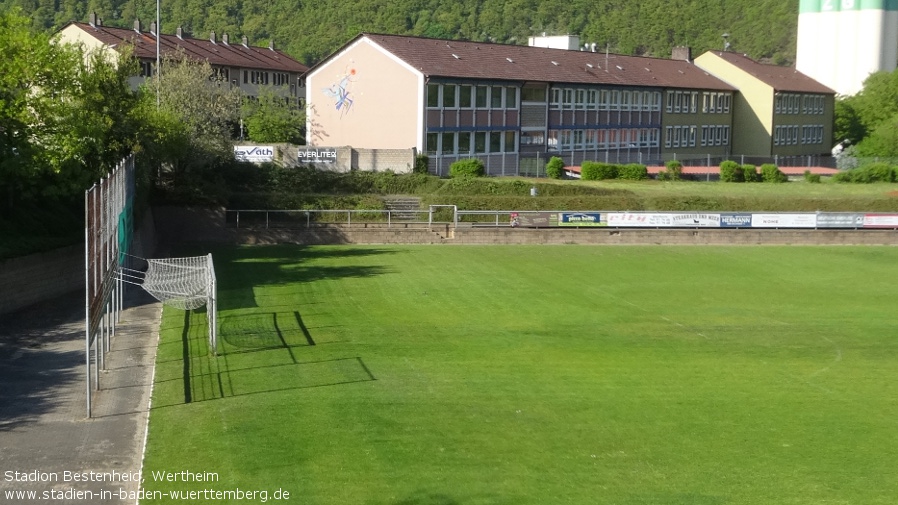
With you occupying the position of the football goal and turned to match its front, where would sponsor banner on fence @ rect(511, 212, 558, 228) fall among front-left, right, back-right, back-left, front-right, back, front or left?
front-left

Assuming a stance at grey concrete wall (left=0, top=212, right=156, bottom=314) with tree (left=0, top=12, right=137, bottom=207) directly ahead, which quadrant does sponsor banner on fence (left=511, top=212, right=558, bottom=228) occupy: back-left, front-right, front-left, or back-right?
front-right

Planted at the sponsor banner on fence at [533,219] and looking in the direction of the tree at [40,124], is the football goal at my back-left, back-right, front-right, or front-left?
front-left

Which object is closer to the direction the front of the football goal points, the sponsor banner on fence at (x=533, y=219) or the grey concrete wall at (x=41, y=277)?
the sponsor banner on fence

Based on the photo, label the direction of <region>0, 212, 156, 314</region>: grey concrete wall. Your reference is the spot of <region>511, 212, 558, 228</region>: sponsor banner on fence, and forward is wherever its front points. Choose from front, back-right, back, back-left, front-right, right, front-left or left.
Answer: front-right

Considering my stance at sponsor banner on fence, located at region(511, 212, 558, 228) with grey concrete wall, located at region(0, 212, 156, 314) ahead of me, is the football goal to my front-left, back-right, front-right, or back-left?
front-left

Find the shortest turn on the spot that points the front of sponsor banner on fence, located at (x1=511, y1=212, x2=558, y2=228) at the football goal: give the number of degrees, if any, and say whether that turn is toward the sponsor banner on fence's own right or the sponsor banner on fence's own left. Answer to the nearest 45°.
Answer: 0° — it already faces it

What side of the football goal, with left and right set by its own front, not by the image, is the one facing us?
right

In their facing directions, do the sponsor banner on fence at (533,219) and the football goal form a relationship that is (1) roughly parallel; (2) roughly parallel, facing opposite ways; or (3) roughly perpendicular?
roughly perpendicular

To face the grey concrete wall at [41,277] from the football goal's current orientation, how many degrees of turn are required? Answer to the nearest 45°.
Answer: approximately 135° to its left

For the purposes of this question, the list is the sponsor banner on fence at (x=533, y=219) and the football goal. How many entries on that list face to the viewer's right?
1

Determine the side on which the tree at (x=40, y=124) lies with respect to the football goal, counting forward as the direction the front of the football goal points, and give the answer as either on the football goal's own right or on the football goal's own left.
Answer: on the football goal's own left

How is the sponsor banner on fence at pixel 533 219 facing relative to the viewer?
toward the camera
